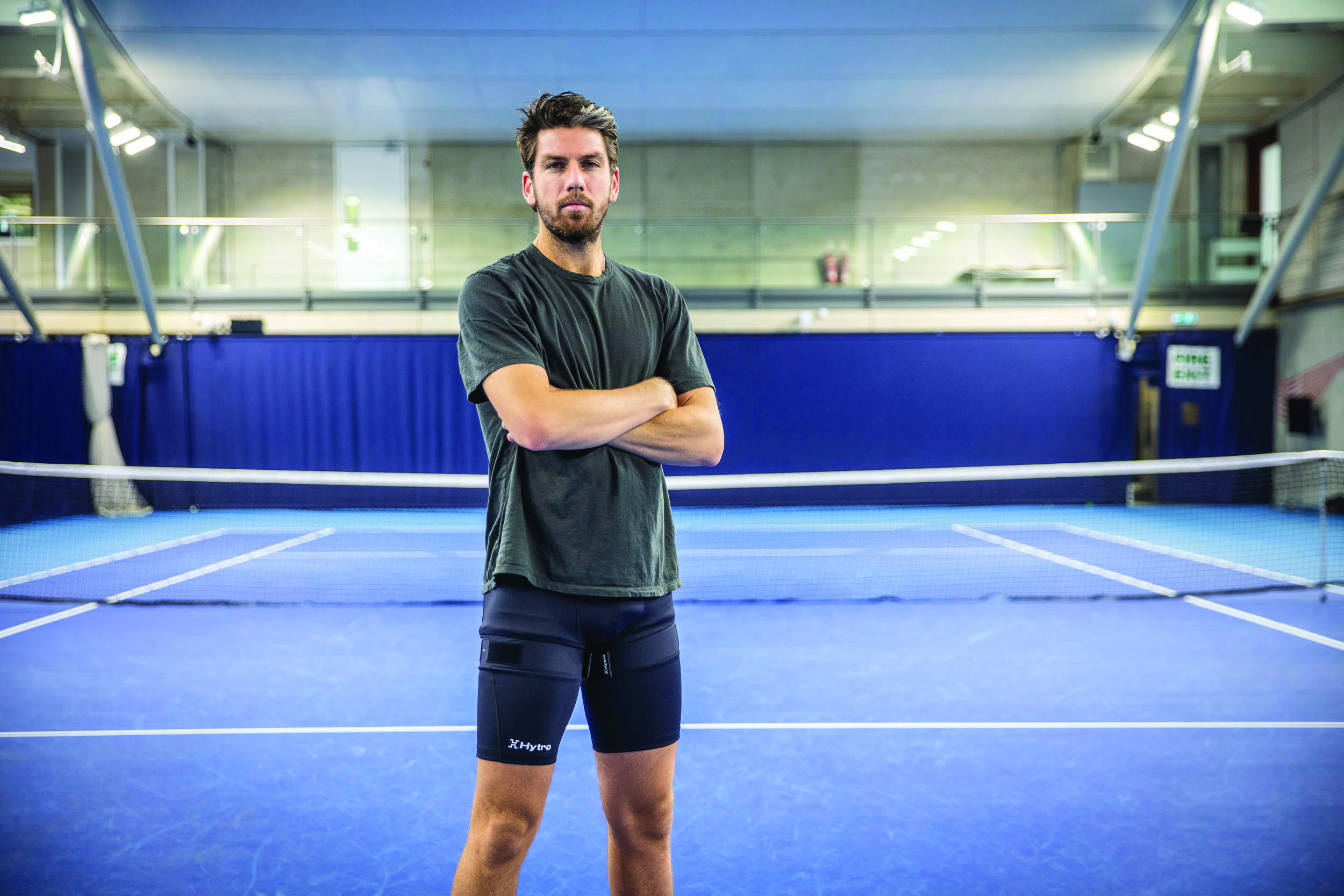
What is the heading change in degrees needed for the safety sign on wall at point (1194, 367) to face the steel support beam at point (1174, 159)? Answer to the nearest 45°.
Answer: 0° — it already faces it

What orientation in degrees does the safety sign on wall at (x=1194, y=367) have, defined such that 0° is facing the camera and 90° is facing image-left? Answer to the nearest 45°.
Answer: approximately 0°

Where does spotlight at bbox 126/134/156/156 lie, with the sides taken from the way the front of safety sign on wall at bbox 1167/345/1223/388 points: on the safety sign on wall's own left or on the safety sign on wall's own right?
on the safety sign on wall's own right

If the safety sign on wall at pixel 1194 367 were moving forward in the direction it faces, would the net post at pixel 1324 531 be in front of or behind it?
in front

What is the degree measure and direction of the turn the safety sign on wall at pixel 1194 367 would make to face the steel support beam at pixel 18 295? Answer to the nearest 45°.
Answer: approximately 45° to its right

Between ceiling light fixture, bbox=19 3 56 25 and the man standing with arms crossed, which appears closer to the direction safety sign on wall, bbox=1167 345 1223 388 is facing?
the man standing with arms crossed

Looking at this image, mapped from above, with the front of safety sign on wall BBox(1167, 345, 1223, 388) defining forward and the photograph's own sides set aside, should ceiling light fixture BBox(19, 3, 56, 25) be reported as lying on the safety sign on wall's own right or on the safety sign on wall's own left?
on the safety sign on wall's own right

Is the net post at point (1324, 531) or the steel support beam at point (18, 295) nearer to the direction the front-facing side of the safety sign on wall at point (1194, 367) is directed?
the net post
